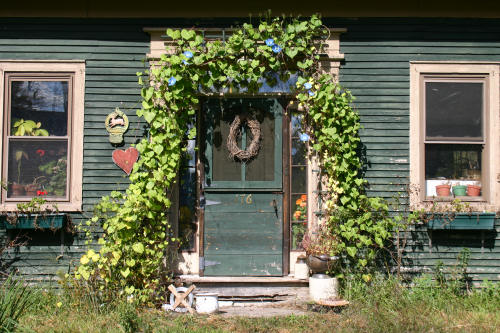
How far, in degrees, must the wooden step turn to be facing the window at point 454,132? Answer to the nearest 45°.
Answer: approximately 90° to its left

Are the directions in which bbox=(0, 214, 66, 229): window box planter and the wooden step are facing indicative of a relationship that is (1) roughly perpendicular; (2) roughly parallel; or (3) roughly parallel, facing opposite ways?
roughly parallel

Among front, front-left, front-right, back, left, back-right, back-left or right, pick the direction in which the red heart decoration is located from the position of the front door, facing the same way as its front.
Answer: right

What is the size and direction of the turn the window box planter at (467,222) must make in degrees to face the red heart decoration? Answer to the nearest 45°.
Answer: approximately 90° to its right

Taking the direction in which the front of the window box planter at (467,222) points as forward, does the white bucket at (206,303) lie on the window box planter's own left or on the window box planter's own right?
on the window box planter's own right

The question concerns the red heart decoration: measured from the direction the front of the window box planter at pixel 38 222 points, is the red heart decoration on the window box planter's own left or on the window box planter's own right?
on the window box planter's own left

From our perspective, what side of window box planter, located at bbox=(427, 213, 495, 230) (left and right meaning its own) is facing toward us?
front

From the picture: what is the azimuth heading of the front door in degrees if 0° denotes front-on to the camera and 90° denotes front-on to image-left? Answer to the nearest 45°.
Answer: approximately 0°

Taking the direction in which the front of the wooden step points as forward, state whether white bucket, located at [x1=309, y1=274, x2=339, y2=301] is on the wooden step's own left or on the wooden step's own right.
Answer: on the wooden step's own left

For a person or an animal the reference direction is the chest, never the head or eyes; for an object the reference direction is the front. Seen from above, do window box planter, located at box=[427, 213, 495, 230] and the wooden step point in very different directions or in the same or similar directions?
same or similar directions

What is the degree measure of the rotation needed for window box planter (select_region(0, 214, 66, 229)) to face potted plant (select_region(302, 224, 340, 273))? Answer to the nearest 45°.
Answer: approximately 45° to its left

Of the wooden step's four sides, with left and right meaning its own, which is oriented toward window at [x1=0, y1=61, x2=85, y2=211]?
right

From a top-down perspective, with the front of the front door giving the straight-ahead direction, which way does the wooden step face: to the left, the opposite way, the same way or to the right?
the same way

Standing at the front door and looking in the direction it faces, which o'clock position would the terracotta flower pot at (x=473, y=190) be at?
The terracotta flower pot is roughly at 9 o'clock from the front door.

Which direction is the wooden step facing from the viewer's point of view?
toward the camera

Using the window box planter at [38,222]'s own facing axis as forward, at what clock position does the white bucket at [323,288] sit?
The white bucket is roughly at 10 o'clock from the window box planter.
